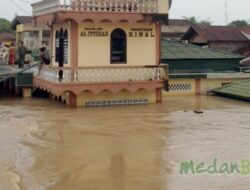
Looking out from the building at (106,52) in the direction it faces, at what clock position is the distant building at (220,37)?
The distant building is roughly at 7 o'clock from the building.

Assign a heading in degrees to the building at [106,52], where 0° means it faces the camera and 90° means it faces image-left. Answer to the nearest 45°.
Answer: approximately 0°

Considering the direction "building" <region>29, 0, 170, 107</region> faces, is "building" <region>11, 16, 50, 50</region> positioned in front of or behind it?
behind

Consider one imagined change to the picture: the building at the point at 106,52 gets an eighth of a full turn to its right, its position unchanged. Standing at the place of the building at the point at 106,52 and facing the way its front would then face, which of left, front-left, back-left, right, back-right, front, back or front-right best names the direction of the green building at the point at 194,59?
back

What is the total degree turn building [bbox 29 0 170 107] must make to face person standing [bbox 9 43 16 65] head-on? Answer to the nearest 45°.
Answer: approximately 135° to its right
